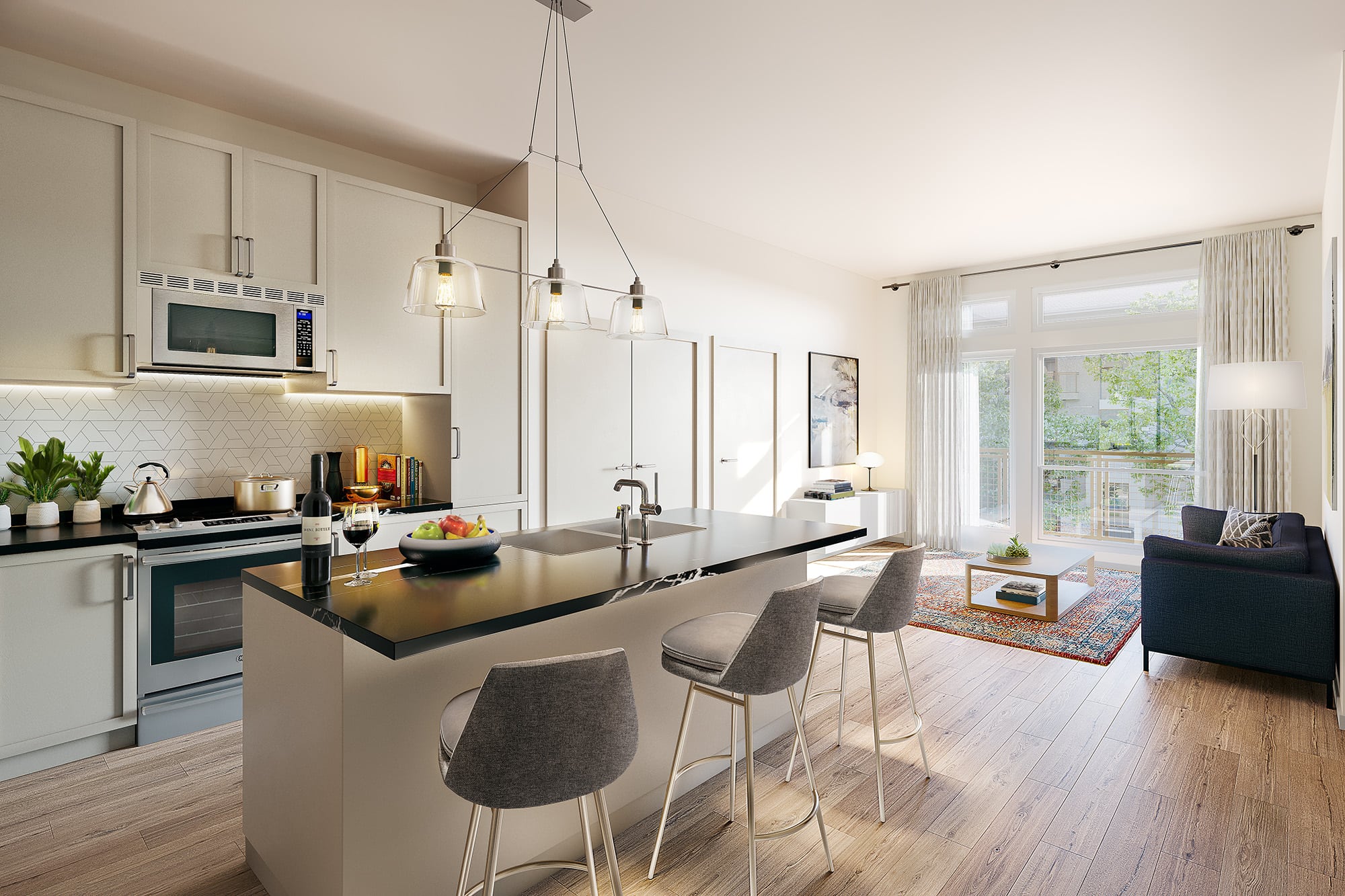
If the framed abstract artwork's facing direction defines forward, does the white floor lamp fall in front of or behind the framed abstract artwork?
in front

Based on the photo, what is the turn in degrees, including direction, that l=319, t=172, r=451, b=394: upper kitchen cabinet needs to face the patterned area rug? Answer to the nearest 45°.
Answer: approximately 45° to its left

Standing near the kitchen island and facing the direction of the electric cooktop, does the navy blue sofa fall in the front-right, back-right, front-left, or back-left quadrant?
back-right

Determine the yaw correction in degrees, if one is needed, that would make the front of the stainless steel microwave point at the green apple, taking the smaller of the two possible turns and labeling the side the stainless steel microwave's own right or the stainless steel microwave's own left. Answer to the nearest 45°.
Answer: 0° — it already faces it

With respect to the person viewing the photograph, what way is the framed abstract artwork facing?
facing the viewer and to the right of the viewer

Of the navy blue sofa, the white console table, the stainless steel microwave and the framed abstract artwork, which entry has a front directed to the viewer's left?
the navy blue sofa

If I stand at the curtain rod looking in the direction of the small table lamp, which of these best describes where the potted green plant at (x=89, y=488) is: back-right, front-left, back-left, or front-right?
front-left

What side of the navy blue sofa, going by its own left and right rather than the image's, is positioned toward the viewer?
left

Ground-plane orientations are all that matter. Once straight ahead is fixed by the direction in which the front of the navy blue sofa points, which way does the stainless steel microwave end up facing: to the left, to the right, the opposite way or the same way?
the opposite way

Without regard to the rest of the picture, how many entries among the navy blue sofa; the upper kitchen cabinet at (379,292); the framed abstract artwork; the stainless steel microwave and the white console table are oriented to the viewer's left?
1
